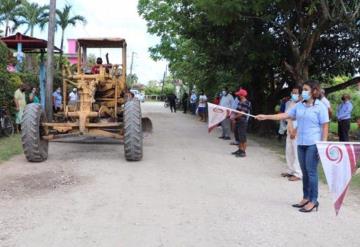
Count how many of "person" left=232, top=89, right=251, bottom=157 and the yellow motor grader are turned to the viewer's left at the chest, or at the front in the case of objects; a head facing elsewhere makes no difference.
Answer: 1

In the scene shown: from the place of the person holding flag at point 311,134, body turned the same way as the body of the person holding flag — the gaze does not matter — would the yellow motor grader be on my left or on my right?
on my right

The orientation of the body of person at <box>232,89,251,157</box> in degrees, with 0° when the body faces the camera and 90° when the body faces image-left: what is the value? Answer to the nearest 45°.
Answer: approximately 90°

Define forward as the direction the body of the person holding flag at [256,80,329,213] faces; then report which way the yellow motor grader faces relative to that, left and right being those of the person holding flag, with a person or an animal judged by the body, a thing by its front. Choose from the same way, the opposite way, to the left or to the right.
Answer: to the left

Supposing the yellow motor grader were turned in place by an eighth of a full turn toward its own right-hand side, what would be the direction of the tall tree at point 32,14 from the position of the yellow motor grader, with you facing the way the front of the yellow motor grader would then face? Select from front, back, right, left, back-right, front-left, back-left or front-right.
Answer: back-right

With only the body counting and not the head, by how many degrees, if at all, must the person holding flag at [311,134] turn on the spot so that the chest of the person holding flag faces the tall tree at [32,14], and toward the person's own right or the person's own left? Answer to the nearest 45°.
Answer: approximately 90° to the person's own right

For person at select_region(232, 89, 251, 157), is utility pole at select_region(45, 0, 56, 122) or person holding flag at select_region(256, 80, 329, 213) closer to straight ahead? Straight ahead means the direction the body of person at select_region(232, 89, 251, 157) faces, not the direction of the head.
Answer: the utility pole

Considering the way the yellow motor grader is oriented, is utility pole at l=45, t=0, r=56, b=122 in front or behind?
behind

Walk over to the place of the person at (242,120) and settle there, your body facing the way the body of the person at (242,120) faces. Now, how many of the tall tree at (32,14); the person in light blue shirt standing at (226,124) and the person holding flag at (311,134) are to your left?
1

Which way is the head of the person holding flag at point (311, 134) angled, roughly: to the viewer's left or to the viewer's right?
to the viewer's left

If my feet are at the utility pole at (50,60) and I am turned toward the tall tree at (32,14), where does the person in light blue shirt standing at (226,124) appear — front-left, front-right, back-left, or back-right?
back-right
